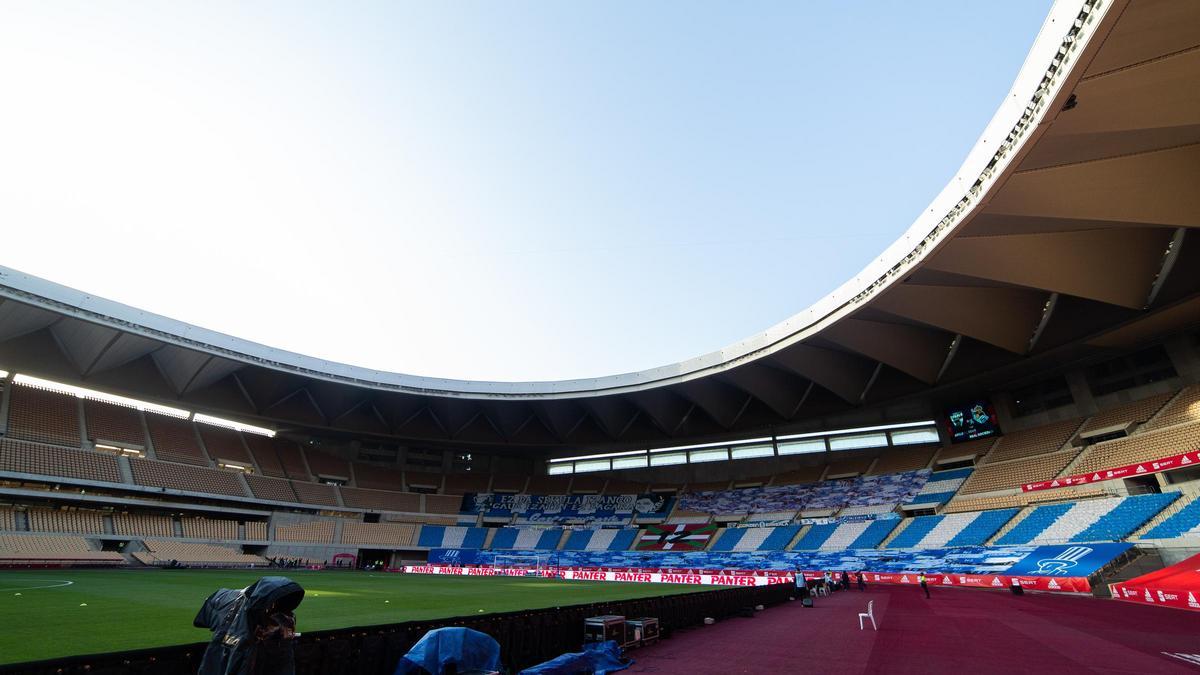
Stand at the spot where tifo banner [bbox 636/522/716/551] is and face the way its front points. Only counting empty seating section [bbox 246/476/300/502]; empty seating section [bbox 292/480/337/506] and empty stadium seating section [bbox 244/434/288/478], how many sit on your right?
3

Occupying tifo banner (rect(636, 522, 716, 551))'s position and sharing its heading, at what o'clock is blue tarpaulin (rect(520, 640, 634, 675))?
The blue tarpaulin is roughly at 12 o'clock from the tifo banner.

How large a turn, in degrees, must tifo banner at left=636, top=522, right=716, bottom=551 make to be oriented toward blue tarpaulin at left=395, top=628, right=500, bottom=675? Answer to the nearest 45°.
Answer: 0° — it already faces it

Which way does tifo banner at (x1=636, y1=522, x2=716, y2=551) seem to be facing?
toward the camera

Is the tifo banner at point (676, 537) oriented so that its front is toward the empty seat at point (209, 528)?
no

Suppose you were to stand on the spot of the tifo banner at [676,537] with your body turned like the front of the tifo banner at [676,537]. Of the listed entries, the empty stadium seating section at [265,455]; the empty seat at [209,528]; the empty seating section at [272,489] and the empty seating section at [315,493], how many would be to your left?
0

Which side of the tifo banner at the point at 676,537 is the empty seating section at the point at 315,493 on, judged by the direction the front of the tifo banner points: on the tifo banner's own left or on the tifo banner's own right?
on the tifo banner's own right

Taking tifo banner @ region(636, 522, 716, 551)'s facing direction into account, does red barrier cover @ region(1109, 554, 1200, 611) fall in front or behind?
in front

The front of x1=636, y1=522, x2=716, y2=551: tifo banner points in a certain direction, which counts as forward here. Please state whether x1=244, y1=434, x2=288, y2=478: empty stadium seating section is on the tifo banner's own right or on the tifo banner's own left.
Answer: on the tifo banner's own right

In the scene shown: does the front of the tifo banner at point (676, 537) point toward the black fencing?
yes

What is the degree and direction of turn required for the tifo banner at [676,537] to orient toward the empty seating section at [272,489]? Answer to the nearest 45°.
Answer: approximately 90° to its right
